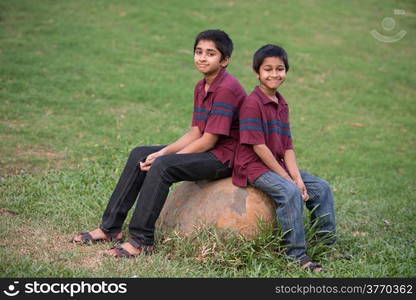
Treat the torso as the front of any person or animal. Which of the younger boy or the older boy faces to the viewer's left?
the older boy

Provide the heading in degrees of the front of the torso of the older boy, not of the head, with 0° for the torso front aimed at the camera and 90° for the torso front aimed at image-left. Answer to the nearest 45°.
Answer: approximately 90°

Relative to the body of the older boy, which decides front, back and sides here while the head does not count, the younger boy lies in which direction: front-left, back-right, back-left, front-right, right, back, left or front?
back

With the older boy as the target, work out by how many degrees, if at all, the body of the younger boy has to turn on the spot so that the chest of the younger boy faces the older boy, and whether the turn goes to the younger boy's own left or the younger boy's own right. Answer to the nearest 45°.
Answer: approximately 135° to the younger boy's own right
